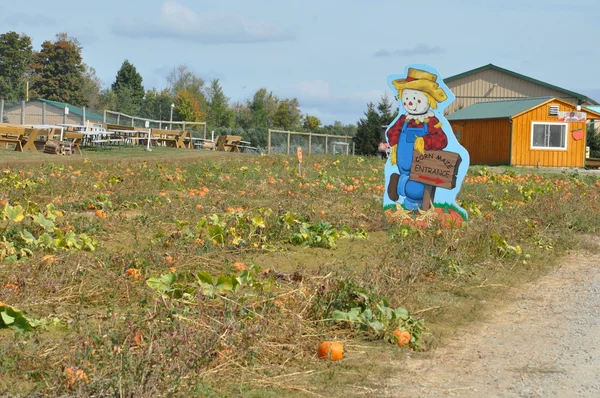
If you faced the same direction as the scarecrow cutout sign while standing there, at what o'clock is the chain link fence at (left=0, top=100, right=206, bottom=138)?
The chain link fence is roughly at 5 o'clock from the scarecrow cutout sign.

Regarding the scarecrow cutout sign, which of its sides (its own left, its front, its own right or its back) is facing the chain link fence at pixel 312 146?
back

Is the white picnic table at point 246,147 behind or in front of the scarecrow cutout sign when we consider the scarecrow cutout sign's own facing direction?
behind

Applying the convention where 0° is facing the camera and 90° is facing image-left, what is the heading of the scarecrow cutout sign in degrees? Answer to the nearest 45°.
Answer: approximately 0°

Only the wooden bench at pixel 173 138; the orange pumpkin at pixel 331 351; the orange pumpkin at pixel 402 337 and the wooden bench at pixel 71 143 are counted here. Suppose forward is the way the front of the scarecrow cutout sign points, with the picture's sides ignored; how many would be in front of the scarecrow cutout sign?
2

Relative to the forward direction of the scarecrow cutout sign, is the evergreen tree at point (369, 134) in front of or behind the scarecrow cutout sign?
behind

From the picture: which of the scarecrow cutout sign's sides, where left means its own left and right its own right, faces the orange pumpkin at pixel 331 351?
front

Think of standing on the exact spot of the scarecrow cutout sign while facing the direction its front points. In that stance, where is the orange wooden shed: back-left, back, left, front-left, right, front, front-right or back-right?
back

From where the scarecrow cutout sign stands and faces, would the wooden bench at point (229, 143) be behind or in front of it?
behind

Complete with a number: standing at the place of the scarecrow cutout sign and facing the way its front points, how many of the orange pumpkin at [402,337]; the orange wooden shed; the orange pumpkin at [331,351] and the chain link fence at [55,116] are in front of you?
2

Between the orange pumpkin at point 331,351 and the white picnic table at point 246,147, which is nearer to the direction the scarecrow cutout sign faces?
the orange pumpkin

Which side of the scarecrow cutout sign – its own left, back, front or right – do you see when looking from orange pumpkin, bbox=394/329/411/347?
front

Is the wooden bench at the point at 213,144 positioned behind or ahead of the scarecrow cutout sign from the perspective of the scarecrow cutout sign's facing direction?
behind
